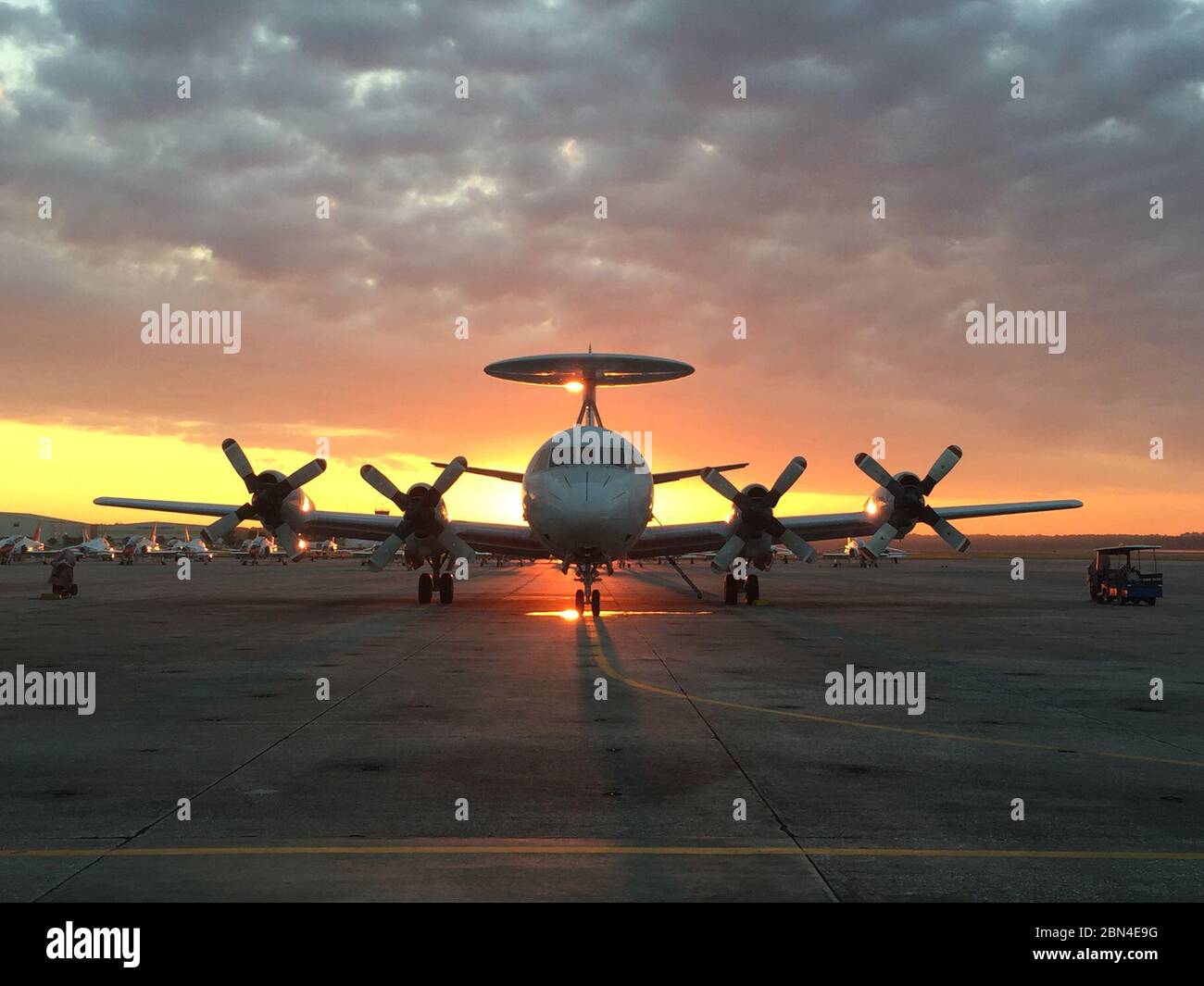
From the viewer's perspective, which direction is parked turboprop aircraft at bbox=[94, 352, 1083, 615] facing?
toward the camera

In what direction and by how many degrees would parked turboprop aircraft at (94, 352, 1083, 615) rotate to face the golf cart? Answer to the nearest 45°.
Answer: approximately 90° to its left
